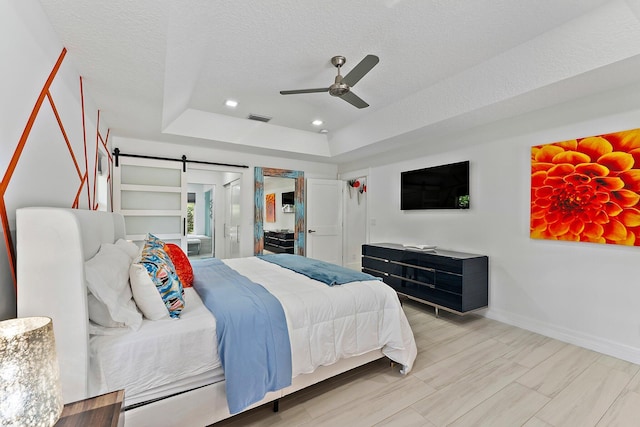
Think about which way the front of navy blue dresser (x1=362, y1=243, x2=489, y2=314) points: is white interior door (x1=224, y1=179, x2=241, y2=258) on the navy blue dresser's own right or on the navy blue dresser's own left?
on the navy blue dresser's own right

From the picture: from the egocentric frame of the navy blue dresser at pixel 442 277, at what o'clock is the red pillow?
The red pillow is roughly at 12 o'clock from the navy blue dresser.

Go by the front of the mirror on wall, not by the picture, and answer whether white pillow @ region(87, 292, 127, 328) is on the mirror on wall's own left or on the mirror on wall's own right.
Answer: on the mirror on wall's own right

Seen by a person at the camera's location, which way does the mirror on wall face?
facing the viewer and to the right of the viewer

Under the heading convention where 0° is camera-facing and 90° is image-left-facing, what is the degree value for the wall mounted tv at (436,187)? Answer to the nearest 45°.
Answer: approximately 45°

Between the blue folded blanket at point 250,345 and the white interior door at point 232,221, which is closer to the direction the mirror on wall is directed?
the blue folded blanket

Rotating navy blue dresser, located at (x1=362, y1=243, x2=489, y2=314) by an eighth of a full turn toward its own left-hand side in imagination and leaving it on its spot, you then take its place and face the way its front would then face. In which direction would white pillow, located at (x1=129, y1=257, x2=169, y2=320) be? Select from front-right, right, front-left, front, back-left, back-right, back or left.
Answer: front-right

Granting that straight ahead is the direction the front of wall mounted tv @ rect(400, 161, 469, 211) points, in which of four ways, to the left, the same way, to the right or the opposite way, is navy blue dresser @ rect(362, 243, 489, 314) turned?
the same way

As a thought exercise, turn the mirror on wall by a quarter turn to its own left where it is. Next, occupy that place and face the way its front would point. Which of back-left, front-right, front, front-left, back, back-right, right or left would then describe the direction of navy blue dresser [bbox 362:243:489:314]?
right

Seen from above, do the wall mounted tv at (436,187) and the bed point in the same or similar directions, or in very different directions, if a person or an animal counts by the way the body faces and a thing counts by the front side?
very different directions

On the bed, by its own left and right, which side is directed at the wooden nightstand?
right

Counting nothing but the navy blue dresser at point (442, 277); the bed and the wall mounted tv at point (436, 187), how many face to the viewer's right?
1

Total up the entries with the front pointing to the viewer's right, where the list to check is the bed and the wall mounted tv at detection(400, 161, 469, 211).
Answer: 1

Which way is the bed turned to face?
to the viewer's right

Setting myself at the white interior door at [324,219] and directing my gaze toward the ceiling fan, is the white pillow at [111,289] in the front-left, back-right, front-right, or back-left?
front-right
